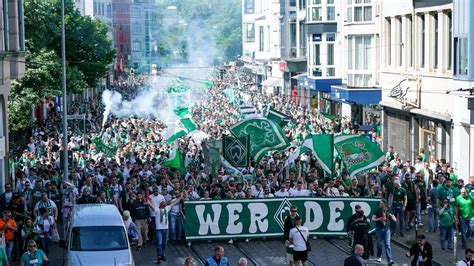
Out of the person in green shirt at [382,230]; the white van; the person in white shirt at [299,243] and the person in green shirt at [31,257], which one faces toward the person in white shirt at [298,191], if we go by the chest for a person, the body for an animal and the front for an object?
the person in white shirt at [299,243]

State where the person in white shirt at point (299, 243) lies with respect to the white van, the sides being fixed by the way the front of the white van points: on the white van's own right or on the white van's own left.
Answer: on the white van's own left

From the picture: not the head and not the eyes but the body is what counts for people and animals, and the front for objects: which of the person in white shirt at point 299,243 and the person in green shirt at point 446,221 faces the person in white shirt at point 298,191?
the person in white shirt at point 299,243

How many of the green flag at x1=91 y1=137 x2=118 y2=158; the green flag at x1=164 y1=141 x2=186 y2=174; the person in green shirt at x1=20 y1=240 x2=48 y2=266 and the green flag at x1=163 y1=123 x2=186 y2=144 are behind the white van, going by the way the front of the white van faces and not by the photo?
3

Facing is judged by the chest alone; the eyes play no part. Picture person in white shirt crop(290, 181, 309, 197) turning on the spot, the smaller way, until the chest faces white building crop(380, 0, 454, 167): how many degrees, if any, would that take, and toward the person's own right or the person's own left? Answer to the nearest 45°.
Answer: approximately 180°

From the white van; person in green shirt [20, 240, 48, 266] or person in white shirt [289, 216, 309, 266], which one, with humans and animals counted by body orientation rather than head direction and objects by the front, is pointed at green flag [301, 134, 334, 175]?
the person in white shirt

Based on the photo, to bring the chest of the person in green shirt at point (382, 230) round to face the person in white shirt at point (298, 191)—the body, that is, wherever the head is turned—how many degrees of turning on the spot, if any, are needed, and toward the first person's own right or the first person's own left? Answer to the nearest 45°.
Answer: approximately 135° to the first person's own right

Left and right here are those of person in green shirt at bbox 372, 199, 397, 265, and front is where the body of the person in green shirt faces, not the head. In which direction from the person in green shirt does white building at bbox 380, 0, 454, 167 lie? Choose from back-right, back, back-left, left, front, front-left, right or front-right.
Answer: back

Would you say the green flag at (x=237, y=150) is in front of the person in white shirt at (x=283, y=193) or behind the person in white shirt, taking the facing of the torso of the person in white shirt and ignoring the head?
behind

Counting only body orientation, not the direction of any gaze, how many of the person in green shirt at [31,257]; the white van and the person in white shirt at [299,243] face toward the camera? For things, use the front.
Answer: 2

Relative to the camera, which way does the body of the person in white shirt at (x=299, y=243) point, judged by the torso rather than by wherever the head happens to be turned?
away from the camera
